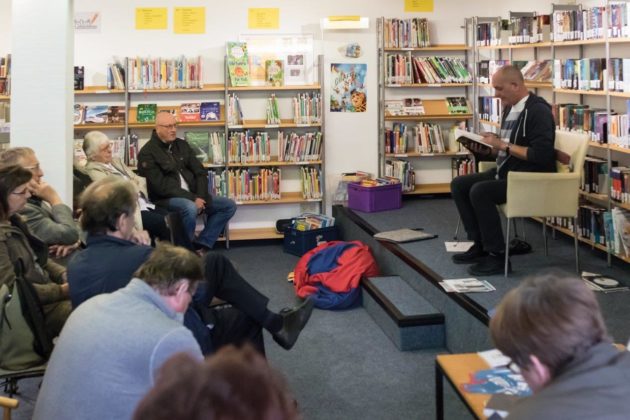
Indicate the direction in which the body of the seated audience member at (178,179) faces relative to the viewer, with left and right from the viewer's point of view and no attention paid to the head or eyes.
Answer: facing the viewer and to the right of the viewer

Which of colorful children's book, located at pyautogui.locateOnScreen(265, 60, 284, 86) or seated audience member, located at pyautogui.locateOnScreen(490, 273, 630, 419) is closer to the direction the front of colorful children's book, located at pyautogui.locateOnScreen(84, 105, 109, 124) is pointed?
the seated audience member

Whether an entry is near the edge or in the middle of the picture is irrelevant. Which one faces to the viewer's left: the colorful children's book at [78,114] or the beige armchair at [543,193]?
the beige armchair

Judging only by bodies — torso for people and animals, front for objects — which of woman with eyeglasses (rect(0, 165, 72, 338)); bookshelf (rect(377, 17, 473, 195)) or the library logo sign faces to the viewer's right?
the woman with eyeglasses

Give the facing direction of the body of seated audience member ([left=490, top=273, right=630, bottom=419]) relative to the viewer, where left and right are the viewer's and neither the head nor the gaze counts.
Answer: facing away from the viewer and to the left of the viewer

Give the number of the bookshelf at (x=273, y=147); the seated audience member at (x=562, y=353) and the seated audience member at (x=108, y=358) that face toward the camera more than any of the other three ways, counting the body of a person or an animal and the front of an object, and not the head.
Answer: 1

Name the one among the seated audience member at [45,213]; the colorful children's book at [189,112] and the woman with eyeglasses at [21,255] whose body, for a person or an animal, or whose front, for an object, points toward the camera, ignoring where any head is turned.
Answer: the colorful children's book

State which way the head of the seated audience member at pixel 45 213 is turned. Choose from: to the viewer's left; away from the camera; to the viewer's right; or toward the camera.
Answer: to the viewer's right

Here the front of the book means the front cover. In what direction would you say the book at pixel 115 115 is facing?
toward the camera

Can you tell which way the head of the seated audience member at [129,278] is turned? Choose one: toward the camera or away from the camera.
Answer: away from the camera

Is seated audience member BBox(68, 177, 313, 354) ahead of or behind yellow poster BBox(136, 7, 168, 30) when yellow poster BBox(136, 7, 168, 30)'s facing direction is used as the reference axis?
ahead

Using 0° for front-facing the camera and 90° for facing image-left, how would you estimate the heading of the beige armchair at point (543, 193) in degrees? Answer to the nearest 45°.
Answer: approximately 90°

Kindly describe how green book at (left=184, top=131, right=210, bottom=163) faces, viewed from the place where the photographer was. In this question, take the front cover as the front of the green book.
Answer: facing the viewer

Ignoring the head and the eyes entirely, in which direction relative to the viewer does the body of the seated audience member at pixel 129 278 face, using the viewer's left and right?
facing away from the viewer and to the right of the viewer
